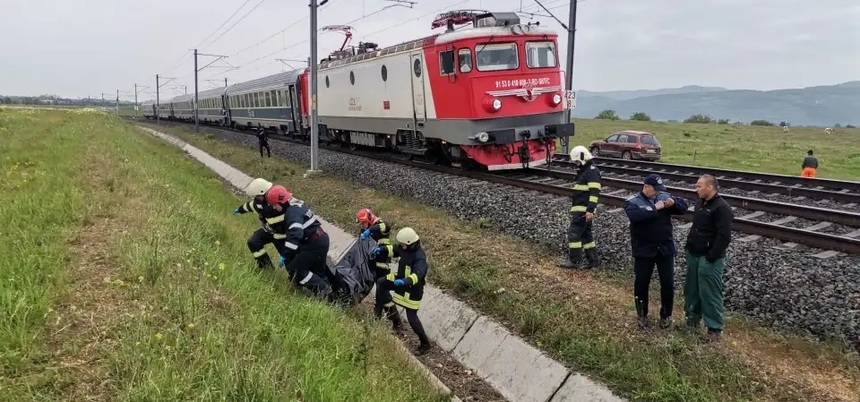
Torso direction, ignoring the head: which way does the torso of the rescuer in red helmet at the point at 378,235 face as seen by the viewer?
to the viewer's left

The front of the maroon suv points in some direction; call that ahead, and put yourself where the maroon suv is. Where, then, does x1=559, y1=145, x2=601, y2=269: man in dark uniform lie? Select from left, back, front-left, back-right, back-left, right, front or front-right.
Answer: back-left

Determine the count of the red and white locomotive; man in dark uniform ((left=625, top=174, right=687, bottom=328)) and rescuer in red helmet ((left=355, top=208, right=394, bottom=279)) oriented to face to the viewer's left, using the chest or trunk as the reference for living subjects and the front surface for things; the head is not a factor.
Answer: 1

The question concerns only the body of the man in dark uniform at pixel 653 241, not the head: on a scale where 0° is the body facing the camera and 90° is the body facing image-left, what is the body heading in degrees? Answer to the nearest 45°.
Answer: approximately 0°

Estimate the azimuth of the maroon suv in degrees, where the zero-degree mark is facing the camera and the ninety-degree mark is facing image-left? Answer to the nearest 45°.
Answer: approximately 135°

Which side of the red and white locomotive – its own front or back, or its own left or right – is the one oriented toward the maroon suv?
left

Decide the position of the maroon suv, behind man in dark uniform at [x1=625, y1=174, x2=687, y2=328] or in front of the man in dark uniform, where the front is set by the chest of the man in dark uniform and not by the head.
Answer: behind

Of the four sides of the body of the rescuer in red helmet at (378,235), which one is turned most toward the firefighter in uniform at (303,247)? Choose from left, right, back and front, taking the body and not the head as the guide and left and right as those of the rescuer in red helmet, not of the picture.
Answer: front
